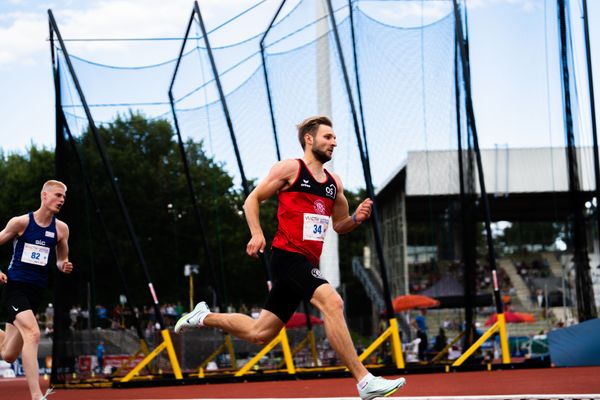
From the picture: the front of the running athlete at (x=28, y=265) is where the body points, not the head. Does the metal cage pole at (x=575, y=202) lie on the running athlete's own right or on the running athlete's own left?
on the running athlete's own left

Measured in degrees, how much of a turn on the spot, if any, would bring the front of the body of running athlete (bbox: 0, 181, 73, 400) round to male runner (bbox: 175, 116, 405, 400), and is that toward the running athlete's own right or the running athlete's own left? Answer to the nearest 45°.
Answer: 0° — they already face them

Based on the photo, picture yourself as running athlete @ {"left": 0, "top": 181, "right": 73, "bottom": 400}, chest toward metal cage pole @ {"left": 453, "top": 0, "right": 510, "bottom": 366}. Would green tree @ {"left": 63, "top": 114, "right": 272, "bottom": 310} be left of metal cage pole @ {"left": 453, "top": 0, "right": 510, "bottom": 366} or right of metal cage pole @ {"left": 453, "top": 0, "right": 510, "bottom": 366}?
left

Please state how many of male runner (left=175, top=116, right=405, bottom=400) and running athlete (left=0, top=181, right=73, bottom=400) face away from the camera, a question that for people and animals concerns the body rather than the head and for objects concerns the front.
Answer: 0

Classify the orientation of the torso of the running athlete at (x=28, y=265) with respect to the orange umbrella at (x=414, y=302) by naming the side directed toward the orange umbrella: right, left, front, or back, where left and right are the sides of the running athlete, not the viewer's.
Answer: left

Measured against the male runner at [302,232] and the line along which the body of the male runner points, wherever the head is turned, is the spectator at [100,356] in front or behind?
behind

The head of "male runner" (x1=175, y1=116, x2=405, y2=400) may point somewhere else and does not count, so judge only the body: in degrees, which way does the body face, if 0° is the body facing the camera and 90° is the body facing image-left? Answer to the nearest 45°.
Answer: approximately 315°

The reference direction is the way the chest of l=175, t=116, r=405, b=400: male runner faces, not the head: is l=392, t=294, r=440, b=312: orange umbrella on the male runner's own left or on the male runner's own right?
on the male runner's own left

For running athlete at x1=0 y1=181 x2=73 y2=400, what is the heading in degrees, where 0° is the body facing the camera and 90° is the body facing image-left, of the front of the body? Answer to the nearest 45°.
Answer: approximately 315°

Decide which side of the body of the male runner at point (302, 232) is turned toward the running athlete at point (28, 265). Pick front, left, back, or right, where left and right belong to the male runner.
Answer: back

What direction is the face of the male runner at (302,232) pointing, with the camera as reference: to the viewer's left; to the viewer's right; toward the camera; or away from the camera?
to the viewer's right
